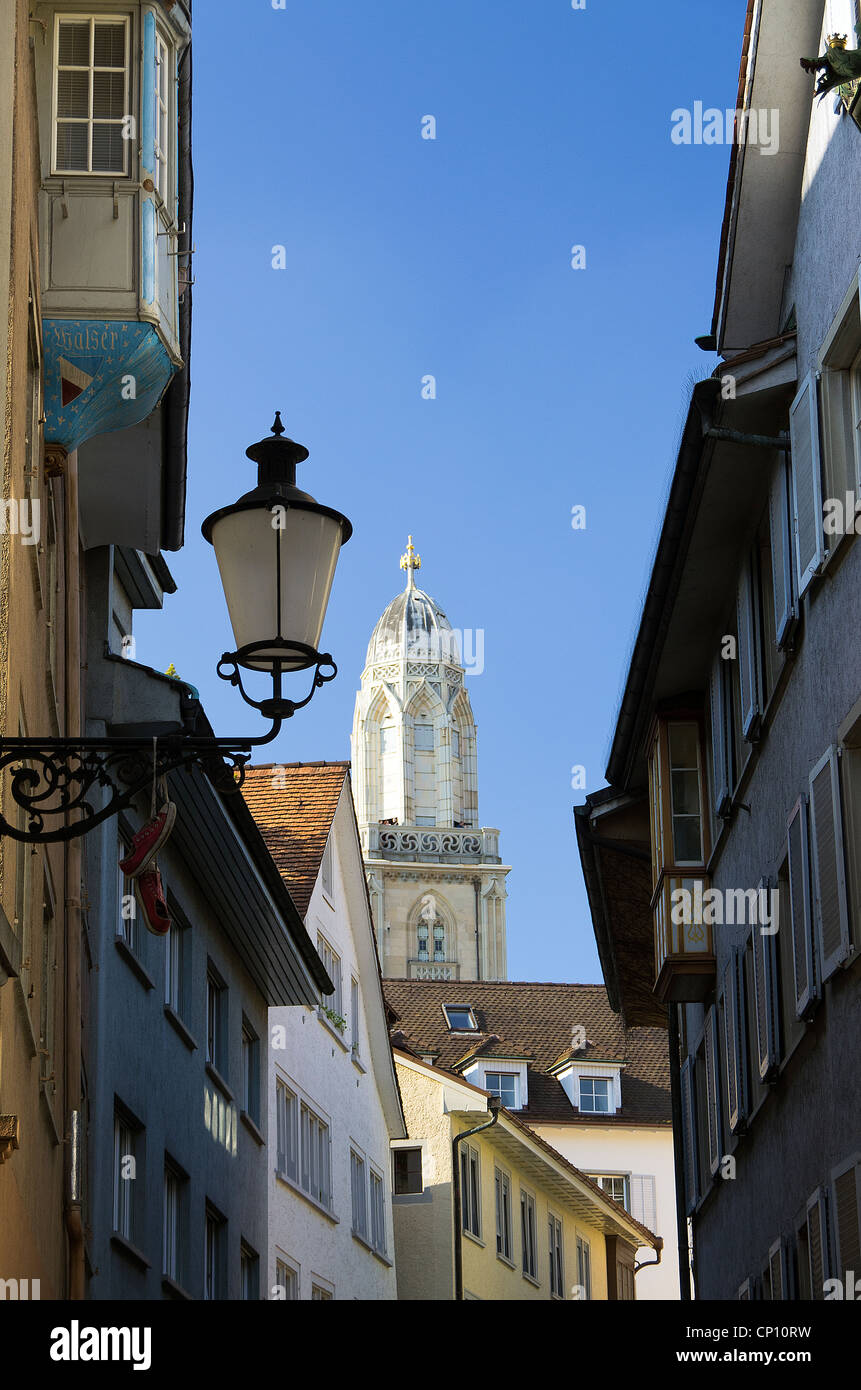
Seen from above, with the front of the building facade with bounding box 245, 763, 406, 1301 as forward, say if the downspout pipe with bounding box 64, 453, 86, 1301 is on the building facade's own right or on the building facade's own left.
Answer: on the building facade's own right

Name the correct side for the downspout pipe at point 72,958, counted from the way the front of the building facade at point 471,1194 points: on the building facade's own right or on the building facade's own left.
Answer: on the building facade's own right

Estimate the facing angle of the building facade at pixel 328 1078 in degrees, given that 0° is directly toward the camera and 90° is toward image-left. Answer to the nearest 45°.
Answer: approximately 315°

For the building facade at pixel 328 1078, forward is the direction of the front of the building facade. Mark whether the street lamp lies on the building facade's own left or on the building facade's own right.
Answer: on the building facade's own right

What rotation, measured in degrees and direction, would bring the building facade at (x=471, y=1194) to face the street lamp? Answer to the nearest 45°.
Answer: approximately 45° to its right

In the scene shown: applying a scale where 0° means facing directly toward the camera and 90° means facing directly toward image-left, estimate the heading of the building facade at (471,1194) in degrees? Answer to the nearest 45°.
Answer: approximately 315°
